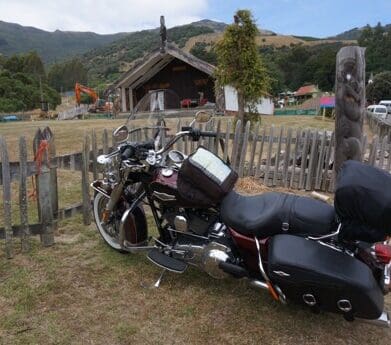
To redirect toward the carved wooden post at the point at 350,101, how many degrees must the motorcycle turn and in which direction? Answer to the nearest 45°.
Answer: approximately 90° to its right

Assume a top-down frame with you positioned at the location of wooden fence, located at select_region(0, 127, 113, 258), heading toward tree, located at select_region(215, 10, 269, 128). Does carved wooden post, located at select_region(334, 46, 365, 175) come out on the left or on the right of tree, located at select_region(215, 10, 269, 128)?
right

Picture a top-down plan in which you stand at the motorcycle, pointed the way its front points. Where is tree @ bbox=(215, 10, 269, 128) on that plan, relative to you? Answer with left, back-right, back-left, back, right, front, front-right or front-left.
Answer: front-right

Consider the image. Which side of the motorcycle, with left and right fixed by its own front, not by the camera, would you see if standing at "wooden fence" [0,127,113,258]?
front

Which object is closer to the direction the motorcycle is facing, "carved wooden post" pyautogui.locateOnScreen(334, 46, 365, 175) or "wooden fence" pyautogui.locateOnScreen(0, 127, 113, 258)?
the wooden fence

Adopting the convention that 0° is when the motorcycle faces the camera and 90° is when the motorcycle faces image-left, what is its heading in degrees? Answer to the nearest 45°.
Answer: approximately 135°
